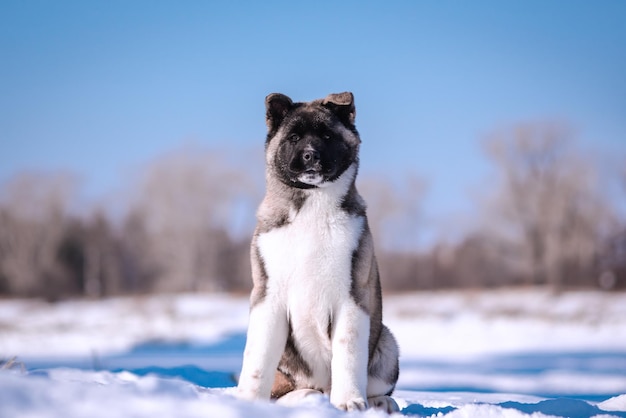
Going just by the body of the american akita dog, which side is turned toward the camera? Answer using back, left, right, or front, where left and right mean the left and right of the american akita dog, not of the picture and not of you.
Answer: front
